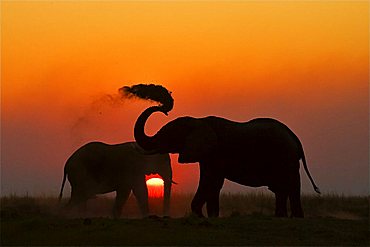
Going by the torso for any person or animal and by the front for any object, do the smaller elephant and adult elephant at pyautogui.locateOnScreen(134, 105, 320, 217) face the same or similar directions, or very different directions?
very different directions

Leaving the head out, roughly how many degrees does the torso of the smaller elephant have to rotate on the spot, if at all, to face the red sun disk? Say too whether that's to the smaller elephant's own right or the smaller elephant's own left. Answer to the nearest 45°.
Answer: approximately 45° to the smaller elephant's own left

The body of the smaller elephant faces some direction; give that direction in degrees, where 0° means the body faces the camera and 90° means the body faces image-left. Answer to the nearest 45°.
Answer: approximately 270°

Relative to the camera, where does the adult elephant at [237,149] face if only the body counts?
to the viewer's left

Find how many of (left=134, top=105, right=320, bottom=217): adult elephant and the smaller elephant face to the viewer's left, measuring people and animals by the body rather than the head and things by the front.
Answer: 1
